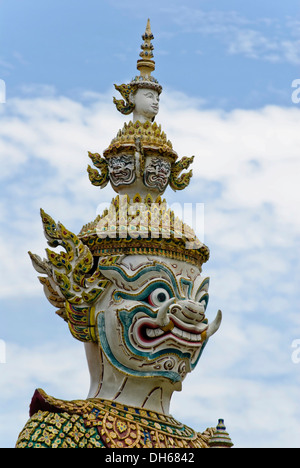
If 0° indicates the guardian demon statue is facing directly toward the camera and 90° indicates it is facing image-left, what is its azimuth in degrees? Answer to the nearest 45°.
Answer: approximately 315°
